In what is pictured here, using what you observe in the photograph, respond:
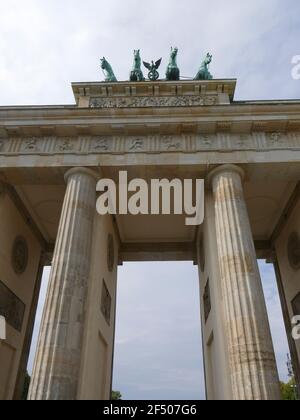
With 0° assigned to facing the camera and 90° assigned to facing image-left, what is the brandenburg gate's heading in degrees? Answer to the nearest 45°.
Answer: approximately 0°
